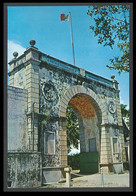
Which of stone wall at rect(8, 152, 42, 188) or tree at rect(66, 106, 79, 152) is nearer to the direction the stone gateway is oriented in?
the stone wall

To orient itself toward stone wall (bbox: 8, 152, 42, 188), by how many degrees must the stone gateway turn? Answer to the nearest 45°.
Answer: approximately 45° to its right

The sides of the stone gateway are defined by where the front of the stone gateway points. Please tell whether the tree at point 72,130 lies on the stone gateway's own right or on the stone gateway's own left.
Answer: on the stone gateway's own left

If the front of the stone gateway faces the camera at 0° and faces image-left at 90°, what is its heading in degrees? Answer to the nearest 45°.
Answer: approximately 315°
